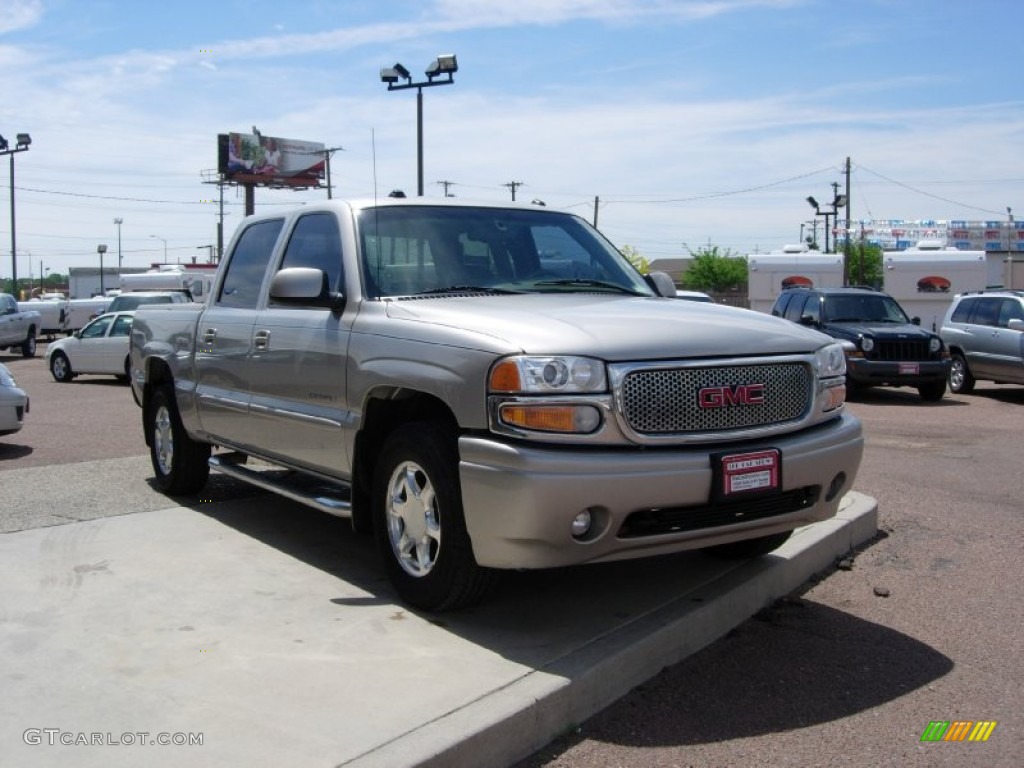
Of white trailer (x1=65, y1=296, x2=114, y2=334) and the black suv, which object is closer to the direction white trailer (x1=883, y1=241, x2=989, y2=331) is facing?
the black suv

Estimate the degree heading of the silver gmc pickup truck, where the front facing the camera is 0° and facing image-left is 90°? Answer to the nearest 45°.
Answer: approximately 315°

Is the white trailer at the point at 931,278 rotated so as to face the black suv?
yes

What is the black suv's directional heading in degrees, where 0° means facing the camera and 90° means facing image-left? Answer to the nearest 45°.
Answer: approximately 315°

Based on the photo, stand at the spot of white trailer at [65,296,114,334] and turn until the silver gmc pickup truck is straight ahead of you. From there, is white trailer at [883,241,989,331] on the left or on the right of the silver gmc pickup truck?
left

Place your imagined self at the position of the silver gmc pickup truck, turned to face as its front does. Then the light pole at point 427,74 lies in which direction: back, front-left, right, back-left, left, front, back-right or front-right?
back-left

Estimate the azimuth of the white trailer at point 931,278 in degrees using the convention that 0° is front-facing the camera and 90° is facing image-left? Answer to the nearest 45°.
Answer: approximately 0°
